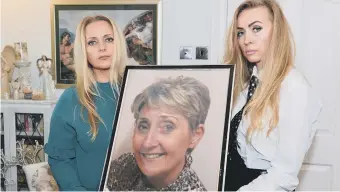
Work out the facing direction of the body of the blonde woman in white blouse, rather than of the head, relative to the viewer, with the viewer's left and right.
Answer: facing the viewer and to the left of the viewer

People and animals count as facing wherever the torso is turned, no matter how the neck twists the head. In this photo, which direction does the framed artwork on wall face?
toward the camera

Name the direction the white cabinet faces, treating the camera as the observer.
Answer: facing the viewer

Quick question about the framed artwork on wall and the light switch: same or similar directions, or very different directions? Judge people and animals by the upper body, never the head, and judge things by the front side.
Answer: same or similar directions

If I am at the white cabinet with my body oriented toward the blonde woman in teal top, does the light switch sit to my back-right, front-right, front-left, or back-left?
front-left

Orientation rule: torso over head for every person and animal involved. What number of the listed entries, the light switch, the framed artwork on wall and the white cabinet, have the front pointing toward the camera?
3

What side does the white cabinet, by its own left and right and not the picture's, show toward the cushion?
front

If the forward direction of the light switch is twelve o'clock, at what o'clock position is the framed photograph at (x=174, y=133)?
The framed photograph is roughly at 12 o'clock from the light switch.

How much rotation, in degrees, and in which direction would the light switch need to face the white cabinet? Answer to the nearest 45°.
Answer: approximately 90° to its right

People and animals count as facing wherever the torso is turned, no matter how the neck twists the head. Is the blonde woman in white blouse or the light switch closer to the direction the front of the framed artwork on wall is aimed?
the blonde woman in white blouse

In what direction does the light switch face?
toward the camera

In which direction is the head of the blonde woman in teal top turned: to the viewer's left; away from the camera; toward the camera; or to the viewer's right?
toward the camera

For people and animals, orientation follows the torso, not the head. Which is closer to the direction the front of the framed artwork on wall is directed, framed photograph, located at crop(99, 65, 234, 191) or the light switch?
the framed photograph
